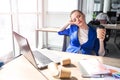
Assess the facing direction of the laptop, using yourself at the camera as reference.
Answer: facing away from the viewer and to the right of the viewer

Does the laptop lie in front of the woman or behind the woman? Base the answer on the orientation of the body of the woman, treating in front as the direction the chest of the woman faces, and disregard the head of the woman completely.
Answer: in front

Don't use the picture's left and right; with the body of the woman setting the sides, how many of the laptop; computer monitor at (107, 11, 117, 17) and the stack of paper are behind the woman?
1

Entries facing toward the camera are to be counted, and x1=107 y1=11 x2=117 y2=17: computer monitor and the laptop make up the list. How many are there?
1

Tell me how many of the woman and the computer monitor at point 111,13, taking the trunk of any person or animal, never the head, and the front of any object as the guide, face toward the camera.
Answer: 2

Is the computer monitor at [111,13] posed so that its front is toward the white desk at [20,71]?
yes

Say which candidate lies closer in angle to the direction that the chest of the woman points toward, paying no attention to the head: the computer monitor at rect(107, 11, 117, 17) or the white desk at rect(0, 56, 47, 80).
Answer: the white desk

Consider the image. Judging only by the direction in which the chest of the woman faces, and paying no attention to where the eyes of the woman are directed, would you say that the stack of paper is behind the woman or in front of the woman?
in front

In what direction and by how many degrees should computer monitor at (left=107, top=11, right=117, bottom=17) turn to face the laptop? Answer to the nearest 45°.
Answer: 0° — it already faces it

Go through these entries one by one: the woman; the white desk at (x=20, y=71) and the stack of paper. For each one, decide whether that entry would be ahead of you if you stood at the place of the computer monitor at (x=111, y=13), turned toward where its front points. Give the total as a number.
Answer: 3

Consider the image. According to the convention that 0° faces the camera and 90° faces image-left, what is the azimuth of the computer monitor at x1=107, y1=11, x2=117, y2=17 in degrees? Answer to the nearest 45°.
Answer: approximately 0°

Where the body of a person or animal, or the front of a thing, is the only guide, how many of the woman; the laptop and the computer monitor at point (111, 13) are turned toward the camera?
2
